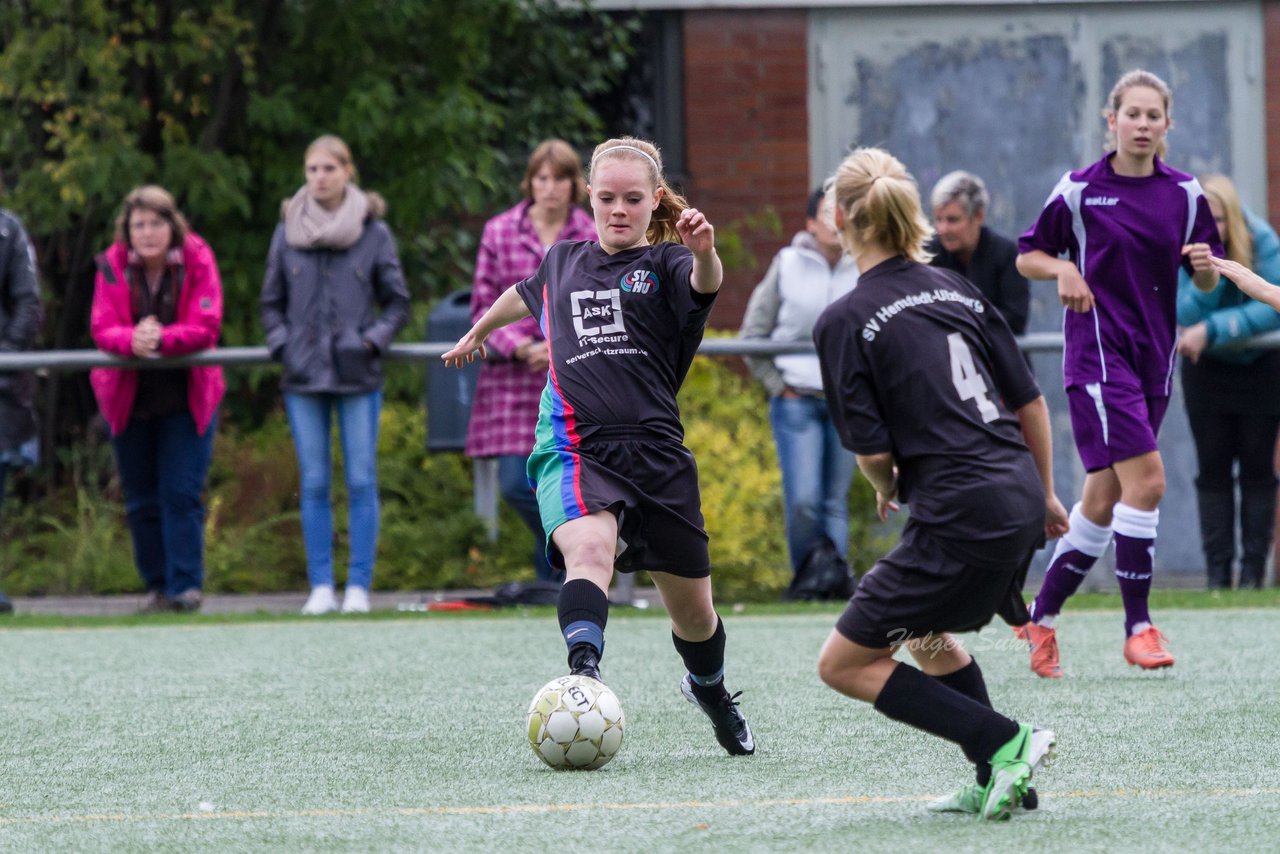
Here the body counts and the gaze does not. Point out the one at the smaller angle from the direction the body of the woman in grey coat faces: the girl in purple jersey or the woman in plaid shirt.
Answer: the girl in purple jersey

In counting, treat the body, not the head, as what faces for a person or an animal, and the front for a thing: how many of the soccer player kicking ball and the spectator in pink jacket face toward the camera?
2

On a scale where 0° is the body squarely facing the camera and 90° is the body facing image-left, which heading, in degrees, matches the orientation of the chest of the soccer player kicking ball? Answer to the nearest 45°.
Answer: approximately 0°

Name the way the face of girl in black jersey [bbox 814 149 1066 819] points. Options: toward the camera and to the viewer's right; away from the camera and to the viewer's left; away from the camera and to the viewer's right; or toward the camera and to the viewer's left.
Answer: away from the camera and to the viewer's left

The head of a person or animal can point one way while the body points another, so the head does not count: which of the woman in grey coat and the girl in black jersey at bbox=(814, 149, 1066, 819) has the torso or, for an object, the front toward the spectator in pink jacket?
the girl in black jersey

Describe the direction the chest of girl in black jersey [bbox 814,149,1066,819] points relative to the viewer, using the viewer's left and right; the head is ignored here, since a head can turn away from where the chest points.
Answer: facing away from the viewer and to the left of the viewer

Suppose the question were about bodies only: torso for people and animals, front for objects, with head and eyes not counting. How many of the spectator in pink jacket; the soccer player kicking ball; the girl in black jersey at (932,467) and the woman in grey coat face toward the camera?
3

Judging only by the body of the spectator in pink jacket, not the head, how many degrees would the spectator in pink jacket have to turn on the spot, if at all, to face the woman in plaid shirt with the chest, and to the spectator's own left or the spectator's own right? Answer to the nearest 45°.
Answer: approximately 90° to the spectator's own left

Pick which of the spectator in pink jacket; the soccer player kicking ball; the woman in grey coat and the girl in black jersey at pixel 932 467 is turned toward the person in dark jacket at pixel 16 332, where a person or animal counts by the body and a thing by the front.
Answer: the girl in black jersey

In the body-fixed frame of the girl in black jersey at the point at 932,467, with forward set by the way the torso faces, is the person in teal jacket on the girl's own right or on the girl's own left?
on the girl's own right

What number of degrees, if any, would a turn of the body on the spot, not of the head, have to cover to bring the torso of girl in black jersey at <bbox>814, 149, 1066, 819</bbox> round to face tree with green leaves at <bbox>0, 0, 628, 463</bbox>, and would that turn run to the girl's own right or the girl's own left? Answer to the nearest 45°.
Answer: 0° — they already face it

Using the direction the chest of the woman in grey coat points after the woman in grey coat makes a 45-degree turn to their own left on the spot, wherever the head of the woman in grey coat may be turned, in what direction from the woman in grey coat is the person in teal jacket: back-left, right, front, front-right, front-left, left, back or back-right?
front-left

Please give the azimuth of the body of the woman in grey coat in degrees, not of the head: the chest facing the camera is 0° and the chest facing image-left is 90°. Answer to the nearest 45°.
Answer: approximately 0°
